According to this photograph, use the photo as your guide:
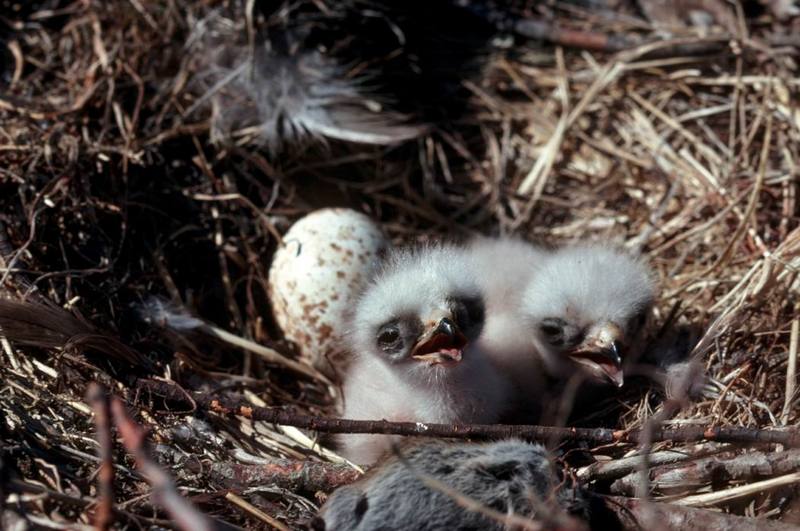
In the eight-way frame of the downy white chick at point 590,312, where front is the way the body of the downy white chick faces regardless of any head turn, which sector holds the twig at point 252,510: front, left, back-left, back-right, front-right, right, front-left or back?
right

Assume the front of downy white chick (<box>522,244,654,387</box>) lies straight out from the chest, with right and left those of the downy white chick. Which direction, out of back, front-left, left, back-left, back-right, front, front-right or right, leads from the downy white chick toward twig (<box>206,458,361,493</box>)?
right

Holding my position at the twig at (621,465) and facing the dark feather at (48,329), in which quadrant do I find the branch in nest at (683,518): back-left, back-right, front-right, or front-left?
back-left

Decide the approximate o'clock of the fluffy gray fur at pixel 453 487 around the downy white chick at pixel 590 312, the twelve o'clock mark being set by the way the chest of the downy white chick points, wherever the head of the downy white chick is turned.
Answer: The fluffy gray fur is roughly at 2 o'clock from the downy white chick.

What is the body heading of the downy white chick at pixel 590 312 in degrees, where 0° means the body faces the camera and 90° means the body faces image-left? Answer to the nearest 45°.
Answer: approximately 315°
